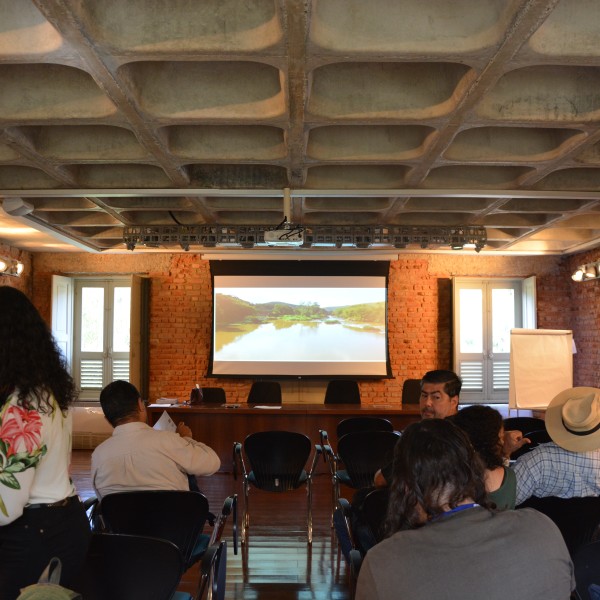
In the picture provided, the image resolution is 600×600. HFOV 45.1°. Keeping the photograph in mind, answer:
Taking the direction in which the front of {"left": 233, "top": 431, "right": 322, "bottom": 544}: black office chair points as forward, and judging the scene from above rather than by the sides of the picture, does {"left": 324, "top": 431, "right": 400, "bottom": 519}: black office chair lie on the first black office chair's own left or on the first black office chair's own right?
on the first black office chair's own right

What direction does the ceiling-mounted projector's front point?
away from the camera

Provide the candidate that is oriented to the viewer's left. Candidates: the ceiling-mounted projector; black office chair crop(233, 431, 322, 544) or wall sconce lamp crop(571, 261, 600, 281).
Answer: the wall sconce lamp

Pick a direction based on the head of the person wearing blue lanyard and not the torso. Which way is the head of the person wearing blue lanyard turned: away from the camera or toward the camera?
away from the camera

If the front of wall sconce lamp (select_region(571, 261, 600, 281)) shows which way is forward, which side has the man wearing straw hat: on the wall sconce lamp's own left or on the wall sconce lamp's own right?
on the wall sconce lamp's own left

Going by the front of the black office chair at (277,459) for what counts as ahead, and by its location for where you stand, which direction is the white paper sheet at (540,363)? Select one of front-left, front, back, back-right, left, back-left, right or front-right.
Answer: front-right

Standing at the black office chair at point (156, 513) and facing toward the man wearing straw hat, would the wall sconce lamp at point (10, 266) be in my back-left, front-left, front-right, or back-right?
back-left

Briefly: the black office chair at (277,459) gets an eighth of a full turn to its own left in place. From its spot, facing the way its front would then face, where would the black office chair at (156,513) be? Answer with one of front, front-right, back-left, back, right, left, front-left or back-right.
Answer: back-left

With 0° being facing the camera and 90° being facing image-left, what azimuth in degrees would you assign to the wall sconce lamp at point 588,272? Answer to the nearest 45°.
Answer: approximately 90°

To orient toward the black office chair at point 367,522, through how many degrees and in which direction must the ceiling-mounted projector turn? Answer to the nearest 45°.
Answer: approximately 180°

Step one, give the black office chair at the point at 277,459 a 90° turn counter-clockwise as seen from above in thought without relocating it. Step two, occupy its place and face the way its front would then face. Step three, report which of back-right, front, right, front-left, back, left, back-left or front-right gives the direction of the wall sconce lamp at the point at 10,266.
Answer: front-right

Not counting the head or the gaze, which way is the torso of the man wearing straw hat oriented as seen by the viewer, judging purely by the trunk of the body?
away from the camera

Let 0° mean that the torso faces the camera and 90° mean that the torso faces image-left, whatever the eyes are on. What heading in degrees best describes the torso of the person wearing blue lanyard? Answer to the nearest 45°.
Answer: approximately 180°

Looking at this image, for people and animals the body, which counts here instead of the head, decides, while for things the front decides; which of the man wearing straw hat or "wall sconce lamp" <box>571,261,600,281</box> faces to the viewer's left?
the wall sconce lamp

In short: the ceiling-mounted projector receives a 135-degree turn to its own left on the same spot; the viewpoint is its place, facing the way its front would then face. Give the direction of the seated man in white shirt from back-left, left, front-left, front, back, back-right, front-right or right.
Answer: front-left

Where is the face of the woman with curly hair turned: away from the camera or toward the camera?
away from the camera

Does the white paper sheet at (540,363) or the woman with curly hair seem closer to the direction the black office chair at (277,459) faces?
the white paper sheet

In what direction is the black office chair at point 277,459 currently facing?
away from the camera
